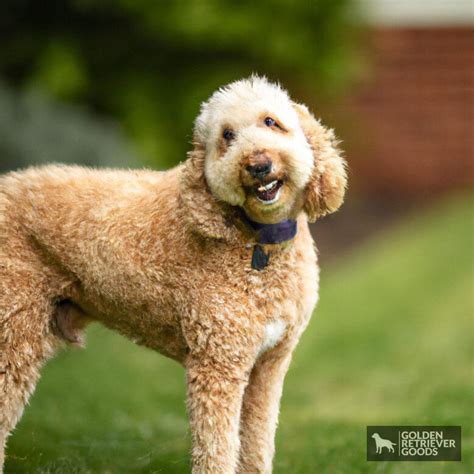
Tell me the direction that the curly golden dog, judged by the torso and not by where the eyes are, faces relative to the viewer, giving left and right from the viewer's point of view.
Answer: facing the viewer and to the right of the viewer
